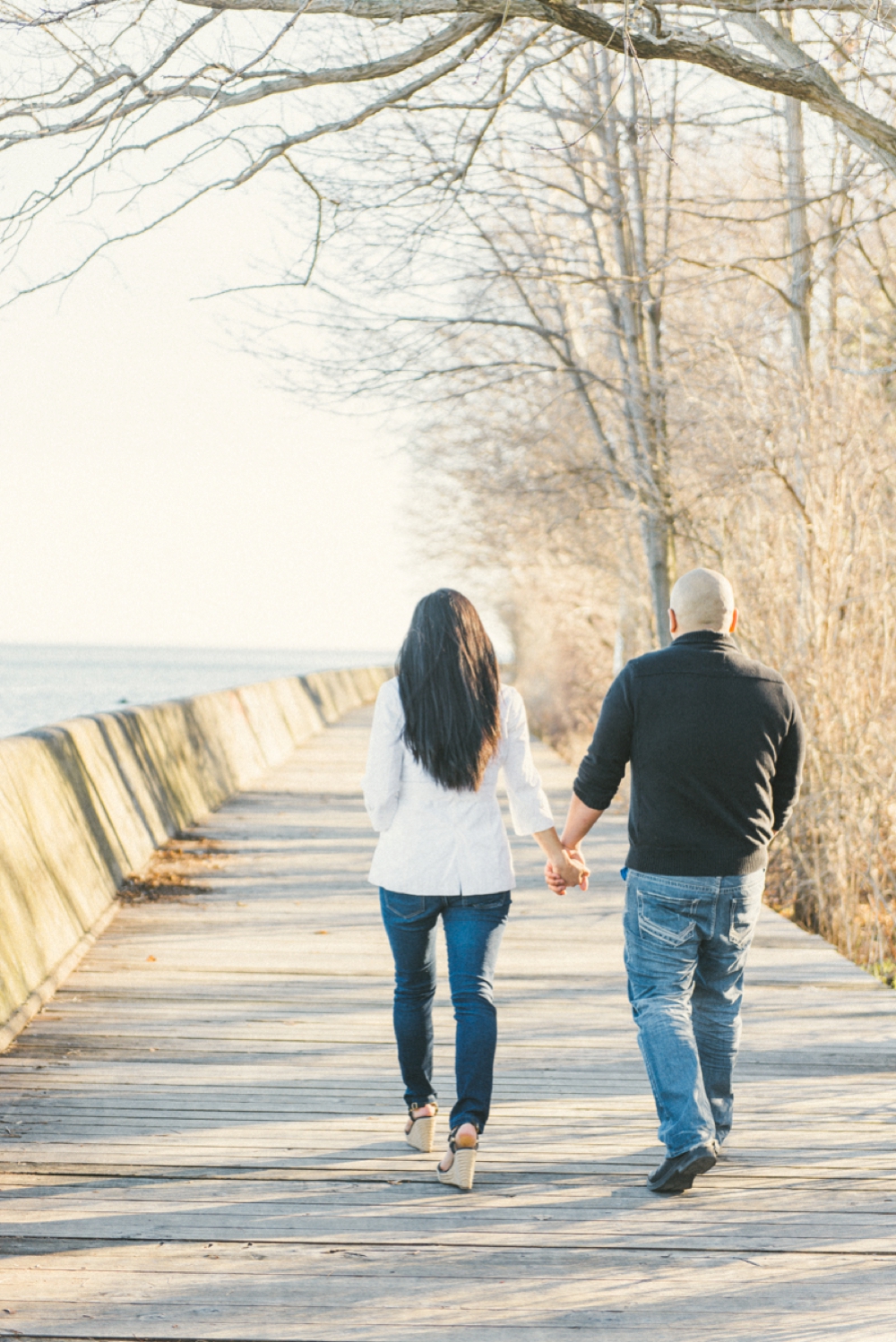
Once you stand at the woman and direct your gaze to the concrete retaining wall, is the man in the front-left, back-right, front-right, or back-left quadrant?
back-right

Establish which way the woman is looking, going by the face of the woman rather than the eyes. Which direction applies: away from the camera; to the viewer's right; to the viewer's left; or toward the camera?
away from the camera

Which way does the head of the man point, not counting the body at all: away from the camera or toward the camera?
away from the camera

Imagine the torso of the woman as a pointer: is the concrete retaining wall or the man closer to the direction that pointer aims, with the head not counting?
the concrete retaining wall

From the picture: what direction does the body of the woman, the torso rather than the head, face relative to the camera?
away from the camera

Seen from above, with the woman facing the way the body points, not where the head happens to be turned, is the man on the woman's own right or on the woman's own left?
on the woman's own right

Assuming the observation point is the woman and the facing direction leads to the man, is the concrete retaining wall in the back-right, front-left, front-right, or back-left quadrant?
back-left
